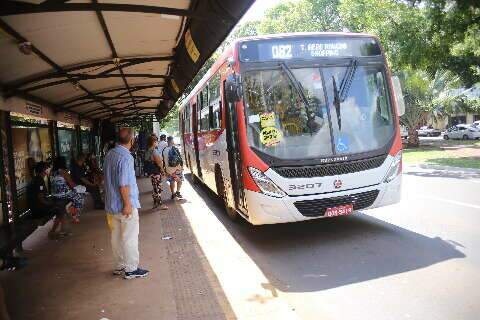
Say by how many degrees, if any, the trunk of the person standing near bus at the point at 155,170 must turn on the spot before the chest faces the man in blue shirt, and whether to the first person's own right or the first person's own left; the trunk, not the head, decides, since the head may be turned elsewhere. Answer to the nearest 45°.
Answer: approximately 90° to the first person's own right

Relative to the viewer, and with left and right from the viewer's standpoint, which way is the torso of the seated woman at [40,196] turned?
facing to the right of the viewer

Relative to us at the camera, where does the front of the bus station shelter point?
facing to the right of the viewer

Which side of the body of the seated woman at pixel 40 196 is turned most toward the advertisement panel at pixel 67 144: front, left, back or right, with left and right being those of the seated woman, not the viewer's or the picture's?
left

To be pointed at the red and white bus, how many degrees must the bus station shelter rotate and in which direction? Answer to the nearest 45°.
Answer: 0° — it already faces it

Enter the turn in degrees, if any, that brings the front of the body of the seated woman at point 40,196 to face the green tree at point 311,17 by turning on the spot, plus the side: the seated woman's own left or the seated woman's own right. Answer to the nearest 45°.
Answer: approximately 45° to the seated woman's own left

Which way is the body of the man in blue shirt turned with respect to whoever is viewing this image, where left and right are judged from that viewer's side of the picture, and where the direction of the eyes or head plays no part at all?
facing away from the viewer and to the right of the viewer

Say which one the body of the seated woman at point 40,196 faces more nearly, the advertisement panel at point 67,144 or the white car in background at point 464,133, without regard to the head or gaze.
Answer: the white car in background
